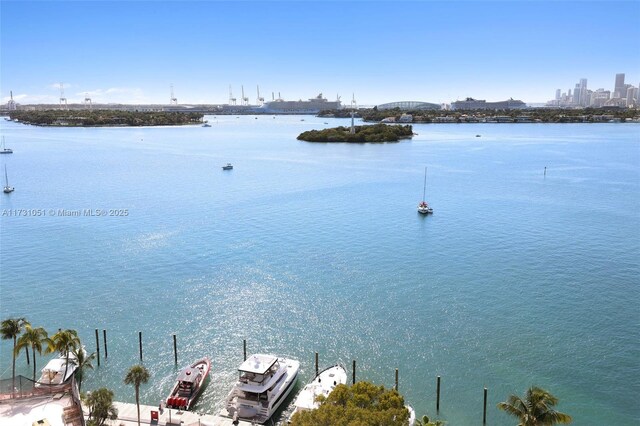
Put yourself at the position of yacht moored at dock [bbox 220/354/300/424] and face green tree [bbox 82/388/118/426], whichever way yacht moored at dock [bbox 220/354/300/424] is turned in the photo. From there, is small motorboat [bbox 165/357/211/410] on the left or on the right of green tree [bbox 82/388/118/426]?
right

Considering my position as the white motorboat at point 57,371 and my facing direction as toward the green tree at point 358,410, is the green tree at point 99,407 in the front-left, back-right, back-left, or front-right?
front-right

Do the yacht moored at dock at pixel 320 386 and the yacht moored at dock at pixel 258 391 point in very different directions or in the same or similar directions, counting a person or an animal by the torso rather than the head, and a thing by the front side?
same or similar directions

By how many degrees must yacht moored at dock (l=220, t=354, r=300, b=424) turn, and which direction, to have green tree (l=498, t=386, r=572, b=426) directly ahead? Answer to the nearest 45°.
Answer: approximately 90° to its right

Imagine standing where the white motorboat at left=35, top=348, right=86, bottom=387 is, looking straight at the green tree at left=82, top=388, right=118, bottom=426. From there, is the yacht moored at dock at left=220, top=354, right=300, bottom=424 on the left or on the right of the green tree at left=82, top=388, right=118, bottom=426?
left

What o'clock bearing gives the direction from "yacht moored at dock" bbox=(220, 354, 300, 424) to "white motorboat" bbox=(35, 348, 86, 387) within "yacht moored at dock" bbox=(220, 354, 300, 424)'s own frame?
The white motorboat is roughly at 8 o'clock from the yacht moored at dock.

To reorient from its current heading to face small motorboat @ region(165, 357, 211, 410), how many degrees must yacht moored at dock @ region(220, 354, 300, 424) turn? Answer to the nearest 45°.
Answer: approximately 135° to its left

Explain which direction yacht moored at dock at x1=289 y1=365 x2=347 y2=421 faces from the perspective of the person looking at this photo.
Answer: facing away from the viewer and to the right of the viewer

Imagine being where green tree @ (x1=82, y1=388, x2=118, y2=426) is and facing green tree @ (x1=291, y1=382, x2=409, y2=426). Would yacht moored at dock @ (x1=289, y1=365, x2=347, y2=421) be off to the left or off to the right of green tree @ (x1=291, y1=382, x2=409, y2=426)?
left

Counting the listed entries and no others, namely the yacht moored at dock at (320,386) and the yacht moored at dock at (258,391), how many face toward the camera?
0

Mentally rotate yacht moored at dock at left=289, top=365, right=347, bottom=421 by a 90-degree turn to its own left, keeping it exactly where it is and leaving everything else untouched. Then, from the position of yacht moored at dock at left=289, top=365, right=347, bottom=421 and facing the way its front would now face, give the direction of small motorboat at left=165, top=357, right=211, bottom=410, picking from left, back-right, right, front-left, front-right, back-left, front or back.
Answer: front-left

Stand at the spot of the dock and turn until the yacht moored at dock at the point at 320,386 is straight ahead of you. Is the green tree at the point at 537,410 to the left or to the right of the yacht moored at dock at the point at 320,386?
right

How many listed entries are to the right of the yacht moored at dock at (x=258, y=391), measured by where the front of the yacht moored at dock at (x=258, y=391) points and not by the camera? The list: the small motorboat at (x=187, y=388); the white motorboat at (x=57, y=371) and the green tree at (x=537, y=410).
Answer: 1

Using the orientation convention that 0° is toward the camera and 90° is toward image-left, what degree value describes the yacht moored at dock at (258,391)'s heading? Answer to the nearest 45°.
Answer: approximately 225°

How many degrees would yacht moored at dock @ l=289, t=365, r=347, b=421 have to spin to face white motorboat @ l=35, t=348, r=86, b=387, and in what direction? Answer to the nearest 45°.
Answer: approximately 135° to its left

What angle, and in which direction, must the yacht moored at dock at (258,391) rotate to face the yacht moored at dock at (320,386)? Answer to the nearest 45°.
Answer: approximately 45° to its right
